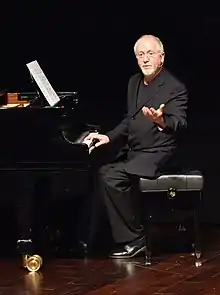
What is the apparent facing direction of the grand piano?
to the viewer's right

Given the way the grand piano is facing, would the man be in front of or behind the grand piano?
in front

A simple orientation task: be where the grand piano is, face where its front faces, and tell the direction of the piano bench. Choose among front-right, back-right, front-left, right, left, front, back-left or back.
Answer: front

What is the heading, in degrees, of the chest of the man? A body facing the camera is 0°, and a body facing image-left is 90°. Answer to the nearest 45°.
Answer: approximately 45°

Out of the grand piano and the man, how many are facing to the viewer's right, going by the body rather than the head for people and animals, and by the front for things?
1

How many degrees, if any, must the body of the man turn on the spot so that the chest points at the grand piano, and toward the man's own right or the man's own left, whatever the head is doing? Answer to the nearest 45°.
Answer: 0° — they already face it
